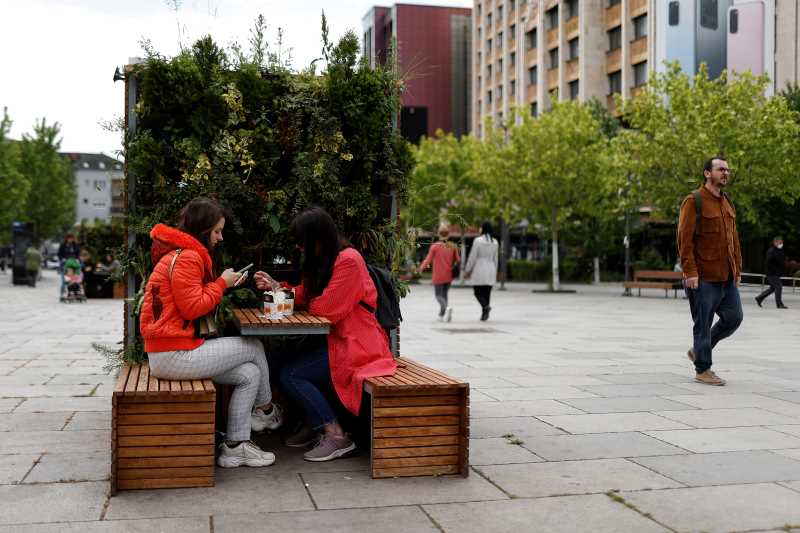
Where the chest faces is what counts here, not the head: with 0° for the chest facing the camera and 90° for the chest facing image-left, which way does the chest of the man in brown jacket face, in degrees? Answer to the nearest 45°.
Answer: approximately 315°

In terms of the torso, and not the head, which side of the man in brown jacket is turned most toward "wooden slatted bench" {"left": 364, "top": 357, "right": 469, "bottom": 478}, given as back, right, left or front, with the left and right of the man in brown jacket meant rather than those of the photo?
right

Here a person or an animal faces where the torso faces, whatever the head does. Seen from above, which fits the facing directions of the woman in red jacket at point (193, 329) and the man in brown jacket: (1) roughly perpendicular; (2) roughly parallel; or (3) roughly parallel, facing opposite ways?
roughly perpendicular

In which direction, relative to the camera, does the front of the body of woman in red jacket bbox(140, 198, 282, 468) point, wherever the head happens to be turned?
to the viewer's right

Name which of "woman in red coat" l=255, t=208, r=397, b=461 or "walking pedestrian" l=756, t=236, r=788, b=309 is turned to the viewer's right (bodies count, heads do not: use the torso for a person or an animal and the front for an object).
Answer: the walking pedestrian

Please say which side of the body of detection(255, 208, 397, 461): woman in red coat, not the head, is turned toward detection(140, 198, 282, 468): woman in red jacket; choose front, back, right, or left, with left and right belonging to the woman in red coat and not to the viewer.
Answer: front

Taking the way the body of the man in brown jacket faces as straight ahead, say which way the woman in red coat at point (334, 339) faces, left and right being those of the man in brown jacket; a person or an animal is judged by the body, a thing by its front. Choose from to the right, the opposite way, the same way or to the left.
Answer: to the right

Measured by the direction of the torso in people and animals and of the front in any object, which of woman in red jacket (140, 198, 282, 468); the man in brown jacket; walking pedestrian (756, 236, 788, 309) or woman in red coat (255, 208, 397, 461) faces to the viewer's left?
the woman in red coat

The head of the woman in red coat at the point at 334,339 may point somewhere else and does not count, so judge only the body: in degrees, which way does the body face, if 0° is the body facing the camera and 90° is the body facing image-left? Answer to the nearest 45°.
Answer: approximately 90°

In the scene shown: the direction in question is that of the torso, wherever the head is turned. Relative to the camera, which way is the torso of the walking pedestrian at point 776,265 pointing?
to the viewer's right
